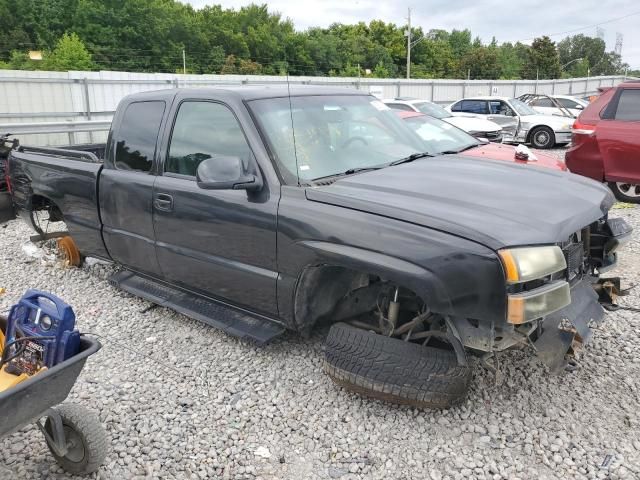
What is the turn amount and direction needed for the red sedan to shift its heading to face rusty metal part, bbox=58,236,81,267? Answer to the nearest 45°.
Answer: approximately 90° to its right

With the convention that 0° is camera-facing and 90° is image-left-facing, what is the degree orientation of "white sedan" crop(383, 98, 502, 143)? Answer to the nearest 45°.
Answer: approximately 315°

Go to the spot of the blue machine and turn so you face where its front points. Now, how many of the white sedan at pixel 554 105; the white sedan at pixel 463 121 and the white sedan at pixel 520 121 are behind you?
3

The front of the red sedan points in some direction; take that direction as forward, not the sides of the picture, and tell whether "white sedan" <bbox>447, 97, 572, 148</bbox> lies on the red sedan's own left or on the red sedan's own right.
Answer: on the red sedan's own left

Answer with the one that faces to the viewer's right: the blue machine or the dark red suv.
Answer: the dark red suv

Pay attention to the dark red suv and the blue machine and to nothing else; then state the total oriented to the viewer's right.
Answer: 1

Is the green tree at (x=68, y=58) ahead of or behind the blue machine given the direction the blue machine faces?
behind

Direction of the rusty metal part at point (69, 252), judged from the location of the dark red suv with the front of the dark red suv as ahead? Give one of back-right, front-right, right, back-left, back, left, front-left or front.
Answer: back-right

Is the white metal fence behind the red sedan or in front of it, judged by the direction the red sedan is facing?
behind

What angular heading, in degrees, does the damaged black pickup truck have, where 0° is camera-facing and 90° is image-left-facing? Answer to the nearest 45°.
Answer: approximately 315°

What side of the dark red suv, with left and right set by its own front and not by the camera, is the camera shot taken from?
right
